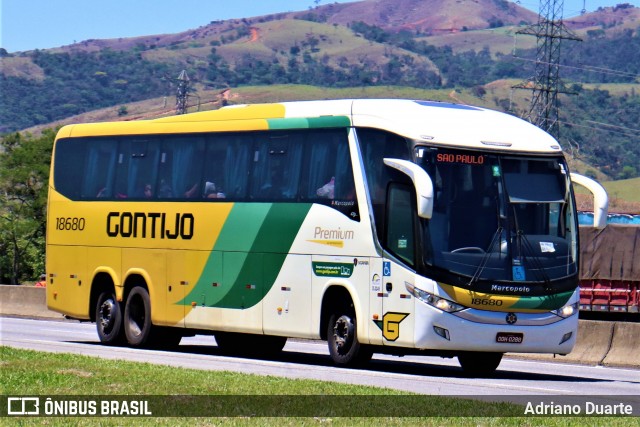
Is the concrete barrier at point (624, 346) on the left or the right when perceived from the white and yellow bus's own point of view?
on its left

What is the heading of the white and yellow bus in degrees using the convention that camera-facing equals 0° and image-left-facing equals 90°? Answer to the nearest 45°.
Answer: approximately 315°

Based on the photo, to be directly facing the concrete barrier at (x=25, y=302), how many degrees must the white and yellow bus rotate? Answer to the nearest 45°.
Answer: approximately 180°
